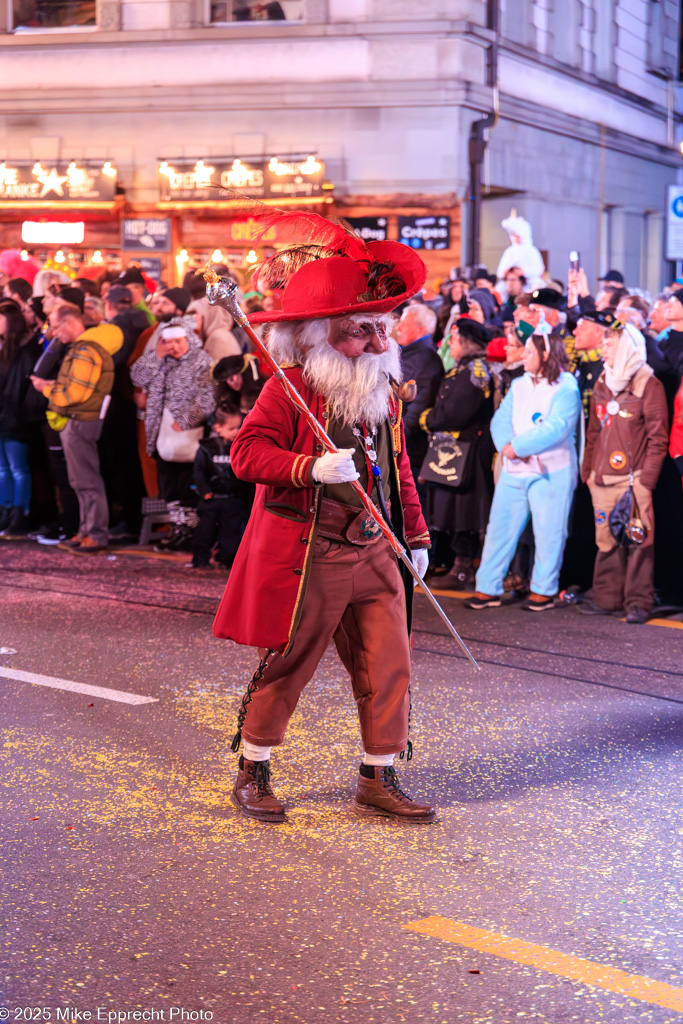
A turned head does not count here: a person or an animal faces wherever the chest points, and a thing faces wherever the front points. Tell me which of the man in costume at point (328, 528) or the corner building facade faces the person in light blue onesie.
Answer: the corner building facade

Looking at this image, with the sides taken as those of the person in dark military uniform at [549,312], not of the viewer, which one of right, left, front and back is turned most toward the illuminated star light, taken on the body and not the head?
right

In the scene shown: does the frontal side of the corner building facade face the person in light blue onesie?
yes

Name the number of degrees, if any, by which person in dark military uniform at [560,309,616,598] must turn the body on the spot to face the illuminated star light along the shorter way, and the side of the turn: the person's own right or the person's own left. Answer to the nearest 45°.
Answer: approximately 90° to the person's own right

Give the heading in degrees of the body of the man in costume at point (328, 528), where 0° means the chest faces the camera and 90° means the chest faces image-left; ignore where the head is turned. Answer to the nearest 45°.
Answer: approximately 315°

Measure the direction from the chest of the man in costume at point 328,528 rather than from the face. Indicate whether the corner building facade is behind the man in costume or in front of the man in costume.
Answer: behind

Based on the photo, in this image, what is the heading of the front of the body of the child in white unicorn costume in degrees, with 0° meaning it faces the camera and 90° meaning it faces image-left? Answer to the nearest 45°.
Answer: approximately 45°

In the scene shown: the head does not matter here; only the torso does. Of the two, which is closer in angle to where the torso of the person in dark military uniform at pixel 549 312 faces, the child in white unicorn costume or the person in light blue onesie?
the person in light blue onesie
